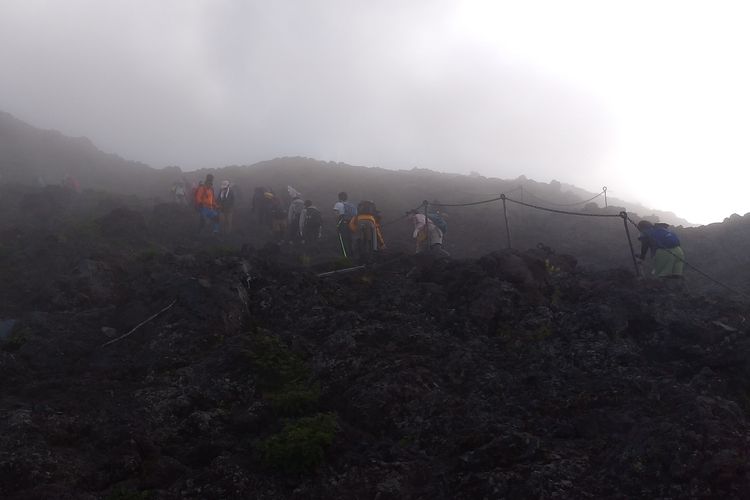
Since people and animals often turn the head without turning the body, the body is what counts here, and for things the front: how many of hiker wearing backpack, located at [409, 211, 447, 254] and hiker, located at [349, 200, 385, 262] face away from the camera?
1

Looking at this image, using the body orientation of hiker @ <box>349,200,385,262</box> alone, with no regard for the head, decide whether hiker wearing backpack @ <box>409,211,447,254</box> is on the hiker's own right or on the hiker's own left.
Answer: on the hiker's own right

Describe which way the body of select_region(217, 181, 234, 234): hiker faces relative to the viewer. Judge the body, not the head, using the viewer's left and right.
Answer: facing away from the viewer and to the left of the viewer

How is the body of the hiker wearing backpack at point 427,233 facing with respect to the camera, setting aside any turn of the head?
to the viewer's left

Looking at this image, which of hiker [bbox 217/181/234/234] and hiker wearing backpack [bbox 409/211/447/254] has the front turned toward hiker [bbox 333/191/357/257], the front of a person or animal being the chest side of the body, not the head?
the hiker wearing backpack

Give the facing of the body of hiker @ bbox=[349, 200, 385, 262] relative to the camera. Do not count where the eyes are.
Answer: away from the camera

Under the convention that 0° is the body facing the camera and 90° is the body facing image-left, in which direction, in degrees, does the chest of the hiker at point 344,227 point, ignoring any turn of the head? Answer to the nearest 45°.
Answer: approximately 135°
